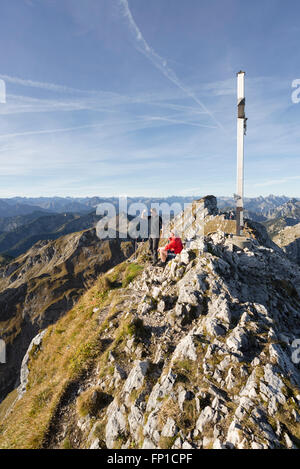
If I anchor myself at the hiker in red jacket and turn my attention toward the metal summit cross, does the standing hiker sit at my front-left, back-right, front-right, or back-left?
back-left

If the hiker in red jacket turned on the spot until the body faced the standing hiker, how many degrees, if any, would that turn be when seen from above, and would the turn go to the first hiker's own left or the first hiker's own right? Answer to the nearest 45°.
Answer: approximately 45° to the first hiker's own right

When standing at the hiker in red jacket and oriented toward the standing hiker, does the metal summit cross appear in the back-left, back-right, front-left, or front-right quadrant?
back-right

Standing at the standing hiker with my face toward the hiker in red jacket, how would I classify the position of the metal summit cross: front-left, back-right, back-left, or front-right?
front-left

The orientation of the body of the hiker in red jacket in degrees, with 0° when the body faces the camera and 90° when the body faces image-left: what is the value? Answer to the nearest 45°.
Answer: approximately 90°
